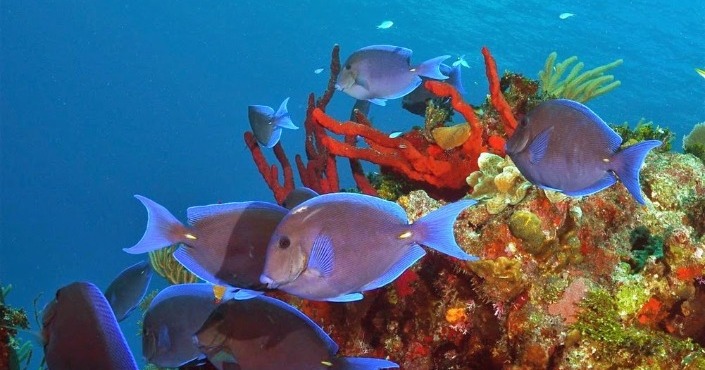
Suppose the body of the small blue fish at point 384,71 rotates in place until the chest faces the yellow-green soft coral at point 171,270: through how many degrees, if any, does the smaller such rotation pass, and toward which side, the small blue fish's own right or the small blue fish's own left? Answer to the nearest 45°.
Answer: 0° — it already faces it

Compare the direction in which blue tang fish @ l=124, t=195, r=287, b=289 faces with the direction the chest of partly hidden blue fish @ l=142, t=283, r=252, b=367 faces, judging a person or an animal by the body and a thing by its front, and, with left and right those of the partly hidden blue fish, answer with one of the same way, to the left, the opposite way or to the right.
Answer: the opposite way

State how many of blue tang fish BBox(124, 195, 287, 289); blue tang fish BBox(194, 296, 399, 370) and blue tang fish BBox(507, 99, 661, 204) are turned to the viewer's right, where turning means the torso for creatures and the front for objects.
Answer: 1

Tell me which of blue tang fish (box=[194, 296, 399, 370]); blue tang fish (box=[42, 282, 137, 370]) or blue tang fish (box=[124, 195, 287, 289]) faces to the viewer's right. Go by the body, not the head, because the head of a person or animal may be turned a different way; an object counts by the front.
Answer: blue tang fish (box=[124, 195, 287, 289])

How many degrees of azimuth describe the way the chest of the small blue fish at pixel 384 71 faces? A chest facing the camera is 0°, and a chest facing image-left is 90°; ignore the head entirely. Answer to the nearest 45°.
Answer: approximately 90°

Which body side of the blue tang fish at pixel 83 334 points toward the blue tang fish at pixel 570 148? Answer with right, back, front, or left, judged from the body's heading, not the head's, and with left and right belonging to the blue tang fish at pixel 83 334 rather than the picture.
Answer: back

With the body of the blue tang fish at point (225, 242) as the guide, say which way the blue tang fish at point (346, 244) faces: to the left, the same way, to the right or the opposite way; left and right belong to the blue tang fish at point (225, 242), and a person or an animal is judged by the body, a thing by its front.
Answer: the opposite way

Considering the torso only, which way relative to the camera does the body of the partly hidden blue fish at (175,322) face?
to the viewer's left

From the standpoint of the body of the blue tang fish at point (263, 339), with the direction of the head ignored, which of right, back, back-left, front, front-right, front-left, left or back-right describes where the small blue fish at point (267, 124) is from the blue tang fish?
right

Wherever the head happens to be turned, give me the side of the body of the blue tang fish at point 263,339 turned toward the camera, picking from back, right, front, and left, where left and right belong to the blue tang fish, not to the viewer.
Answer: left

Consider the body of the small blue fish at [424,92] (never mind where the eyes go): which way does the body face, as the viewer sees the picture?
to the viewer's left

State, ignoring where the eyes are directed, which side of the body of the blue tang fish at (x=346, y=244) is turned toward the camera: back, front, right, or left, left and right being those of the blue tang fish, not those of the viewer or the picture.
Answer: left

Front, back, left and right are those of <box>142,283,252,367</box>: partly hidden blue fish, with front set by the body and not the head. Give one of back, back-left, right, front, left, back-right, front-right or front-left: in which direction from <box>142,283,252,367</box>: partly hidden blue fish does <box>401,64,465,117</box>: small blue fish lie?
back-right

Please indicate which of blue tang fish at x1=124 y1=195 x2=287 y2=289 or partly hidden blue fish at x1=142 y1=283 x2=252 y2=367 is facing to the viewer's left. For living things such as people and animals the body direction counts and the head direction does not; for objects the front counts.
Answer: the partly hidden blue fish
